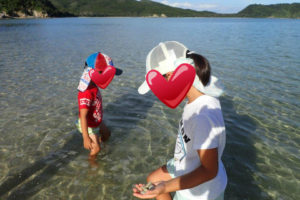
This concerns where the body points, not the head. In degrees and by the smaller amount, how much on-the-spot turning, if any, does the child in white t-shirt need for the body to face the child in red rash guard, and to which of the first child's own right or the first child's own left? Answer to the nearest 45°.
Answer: approximately 45° to the first child's own right

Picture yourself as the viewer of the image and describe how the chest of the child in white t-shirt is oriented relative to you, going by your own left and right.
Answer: facing to the left of the viewer
